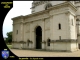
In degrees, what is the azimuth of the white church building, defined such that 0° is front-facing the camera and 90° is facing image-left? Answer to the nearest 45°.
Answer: approximately 45°
